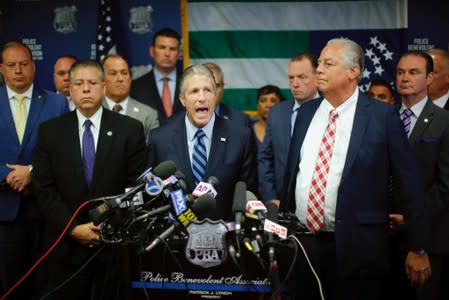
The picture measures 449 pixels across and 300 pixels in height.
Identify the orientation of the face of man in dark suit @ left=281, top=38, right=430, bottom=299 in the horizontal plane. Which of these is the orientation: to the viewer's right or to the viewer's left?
to the viewer's left

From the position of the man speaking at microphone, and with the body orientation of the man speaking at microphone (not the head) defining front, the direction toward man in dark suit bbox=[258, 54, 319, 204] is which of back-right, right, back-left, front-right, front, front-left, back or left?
back-left

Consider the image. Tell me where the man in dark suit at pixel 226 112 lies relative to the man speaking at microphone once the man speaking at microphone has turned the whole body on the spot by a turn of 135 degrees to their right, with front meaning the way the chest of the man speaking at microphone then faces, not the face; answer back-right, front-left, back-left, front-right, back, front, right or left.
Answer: front-right

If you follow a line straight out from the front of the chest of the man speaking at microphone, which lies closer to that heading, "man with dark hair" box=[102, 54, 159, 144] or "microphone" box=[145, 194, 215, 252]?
the microphone

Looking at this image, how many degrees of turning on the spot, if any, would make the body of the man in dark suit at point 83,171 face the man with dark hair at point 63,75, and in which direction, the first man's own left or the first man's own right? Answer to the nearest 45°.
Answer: approximately 180°

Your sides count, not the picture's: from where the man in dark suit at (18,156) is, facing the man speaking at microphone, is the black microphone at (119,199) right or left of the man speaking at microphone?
right

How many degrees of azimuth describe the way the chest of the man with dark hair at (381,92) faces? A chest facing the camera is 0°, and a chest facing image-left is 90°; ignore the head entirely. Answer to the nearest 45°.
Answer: approximately 45°
